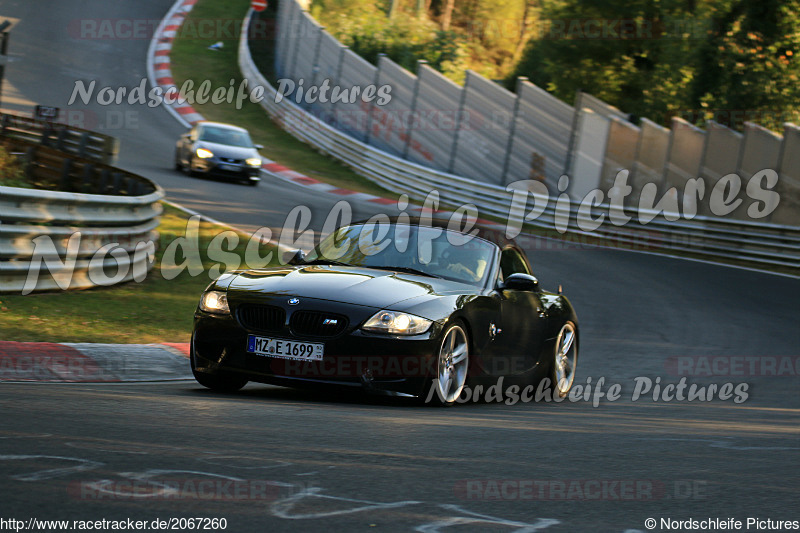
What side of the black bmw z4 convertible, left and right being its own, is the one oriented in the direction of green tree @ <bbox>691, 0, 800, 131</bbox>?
back

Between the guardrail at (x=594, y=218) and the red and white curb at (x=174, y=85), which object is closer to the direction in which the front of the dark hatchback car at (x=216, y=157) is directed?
the guardrail

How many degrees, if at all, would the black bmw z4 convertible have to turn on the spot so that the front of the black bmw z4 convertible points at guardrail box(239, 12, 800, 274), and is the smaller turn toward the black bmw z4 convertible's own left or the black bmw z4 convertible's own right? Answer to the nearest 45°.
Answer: approximately 135° to the black bmw z4 convertible's own right

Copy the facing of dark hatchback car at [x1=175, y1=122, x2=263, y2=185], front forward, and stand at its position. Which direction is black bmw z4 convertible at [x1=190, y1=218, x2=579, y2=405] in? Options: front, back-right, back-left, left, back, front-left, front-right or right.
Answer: front-right

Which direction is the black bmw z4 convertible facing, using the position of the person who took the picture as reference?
facing the viewer and to the left of the viewer

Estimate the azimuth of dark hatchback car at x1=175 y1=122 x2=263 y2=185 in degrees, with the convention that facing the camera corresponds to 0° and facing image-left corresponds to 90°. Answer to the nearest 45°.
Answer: approximately 315°

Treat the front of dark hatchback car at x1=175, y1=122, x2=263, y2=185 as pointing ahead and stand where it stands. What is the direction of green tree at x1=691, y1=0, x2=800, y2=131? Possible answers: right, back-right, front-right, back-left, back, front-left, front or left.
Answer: front-left

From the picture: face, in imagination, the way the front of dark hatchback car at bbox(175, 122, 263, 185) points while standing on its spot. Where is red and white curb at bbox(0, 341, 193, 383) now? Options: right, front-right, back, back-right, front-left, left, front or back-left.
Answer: front-right

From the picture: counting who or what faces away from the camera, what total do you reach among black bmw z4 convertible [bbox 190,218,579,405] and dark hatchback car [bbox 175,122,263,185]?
0

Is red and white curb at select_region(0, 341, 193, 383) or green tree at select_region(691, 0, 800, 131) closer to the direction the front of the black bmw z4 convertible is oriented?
the red and white curb
